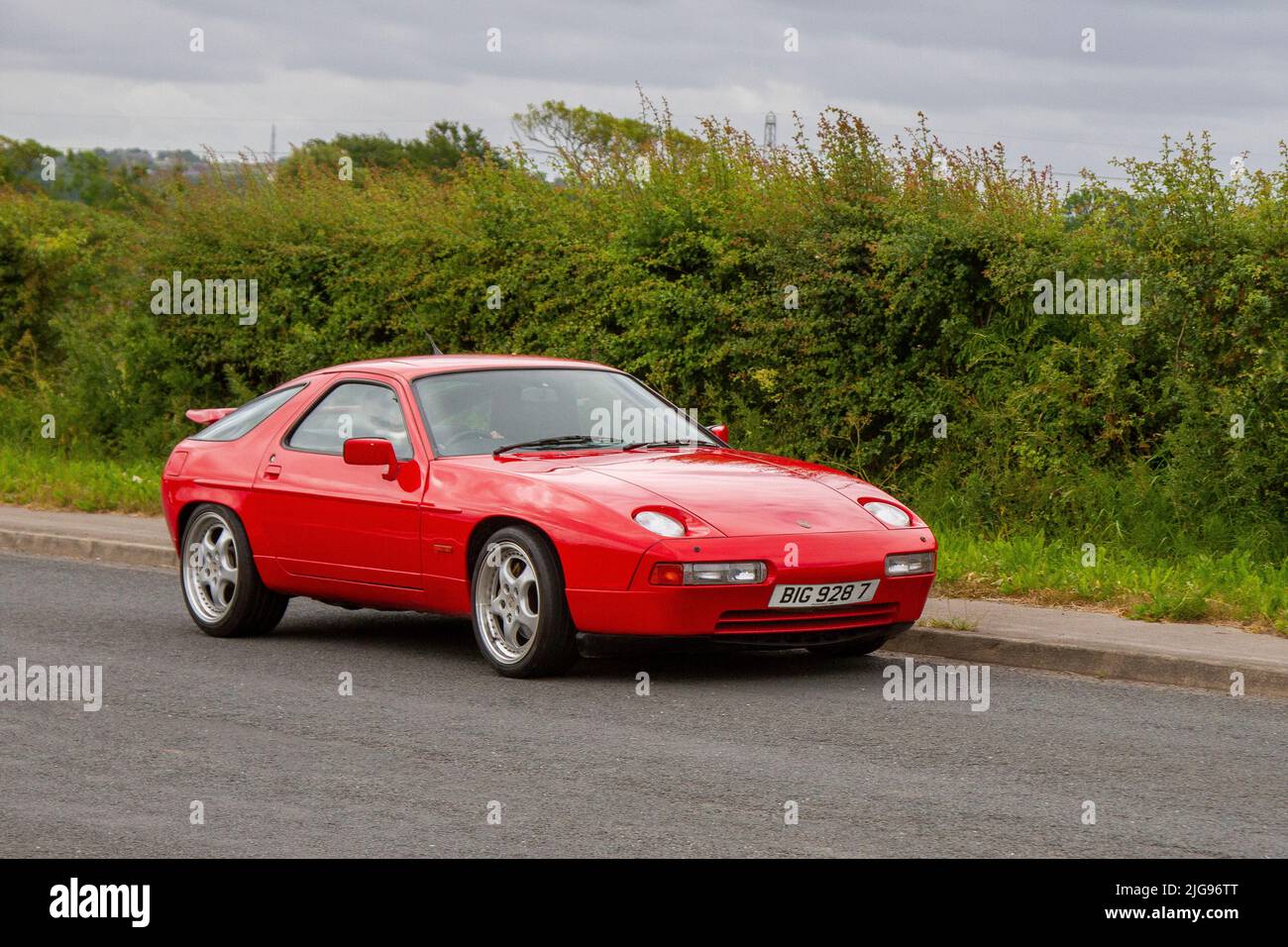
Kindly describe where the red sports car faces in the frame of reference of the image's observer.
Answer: facing the viewer and to the right of the viewer
